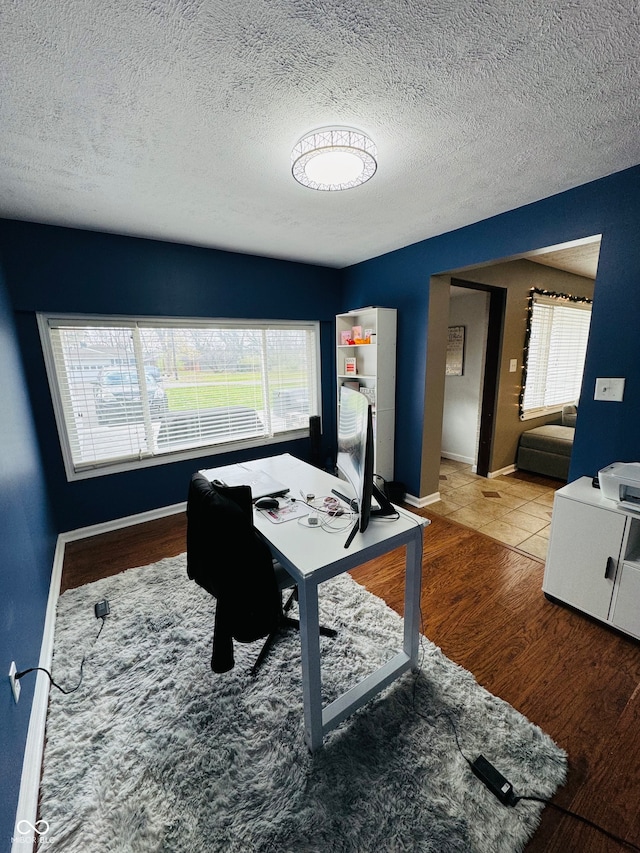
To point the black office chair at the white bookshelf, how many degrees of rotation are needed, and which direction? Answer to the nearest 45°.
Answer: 0° — it already faces it

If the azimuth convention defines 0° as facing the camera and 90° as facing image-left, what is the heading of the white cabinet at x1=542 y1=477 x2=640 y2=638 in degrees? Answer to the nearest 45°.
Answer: approximately 45°

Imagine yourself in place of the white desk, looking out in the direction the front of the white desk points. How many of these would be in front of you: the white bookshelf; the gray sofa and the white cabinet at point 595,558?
0

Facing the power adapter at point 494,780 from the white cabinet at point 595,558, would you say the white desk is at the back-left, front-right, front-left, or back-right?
front-right

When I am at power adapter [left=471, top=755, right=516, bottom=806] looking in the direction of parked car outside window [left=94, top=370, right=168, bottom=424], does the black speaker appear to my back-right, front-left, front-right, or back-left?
front-right

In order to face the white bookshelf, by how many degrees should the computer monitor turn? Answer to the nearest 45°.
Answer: approximately 90° to its right

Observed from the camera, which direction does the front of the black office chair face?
facing away from the viewer and to the right of the viewer

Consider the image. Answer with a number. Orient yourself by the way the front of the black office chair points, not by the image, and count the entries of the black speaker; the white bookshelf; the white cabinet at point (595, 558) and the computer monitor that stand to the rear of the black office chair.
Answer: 0

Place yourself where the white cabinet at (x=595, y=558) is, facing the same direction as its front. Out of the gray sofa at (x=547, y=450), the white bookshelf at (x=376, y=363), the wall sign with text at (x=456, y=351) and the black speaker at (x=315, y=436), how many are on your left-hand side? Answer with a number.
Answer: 0

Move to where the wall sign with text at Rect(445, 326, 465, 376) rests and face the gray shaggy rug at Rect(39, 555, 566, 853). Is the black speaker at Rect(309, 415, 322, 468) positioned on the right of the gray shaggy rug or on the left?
right

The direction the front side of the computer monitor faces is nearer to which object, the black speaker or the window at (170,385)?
the window

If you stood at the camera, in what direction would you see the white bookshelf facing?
facing the viewer and to the left of the viewer

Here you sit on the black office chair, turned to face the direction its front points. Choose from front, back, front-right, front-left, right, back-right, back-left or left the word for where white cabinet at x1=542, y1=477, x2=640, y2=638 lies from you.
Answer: front-right

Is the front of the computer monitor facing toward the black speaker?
no

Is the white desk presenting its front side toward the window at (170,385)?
no

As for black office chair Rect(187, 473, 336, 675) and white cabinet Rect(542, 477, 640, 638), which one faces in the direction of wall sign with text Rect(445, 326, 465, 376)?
the black office chair

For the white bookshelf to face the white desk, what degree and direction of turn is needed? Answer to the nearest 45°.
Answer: approximately 45° to its left

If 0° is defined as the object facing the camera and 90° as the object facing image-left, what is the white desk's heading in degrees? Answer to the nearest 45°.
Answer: approximately 45°

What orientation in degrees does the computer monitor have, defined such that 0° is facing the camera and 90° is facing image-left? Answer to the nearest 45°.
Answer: approximately 90°

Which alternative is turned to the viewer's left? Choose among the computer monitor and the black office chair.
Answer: the computer monitor
